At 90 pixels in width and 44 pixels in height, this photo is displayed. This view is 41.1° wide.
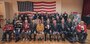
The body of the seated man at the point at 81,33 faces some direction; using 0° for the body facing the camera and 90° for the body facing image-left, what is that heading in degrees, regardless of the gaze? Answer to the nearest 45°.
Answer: approximately 0°

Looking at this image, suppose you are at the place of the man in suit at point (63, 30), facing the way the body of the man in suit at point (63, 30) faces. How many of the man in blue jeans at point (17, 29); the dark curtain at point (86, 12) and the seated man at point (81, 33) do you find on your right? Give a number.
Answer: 1

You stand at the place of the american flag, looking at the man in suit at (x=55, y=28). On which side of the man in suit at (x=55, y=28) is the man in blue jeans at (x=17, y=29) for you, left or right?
right

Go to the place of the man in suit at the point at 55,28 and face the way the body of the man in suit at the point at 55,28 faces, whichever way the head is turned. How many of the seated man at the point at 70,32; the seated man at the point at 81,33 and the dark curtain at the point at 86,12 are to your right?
0

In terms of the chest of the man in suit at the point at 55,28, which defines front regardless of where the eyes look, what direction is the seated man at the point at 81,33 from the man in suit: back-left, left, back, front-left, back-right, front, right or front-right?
left

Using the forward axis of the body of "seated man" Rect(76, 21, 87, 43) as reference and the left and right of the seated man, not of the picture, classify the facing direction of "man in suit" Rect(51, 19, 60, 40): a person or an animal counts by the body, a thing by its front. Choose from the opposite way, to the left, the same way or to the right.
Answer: the same way

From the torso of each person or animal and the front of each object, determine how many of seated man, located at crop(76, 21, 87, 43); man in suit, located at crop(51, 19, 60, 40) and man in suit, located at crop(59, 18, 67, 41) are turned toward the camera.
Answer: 3

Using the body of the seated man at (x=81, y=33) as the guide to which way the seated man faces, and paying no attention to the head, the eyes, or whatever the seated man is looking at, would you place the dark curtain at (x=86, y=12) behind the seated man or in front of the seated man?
behind

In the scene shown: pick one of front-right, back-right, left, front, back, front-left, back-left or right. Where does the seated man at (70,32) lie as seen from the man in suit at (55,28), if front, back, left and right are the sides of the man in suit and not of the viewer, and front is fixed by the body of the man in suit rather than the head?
left

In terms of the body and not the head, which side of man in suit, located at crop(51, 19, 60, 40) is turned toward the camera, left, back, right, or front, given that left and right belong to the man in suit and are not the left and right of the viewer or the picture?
front
